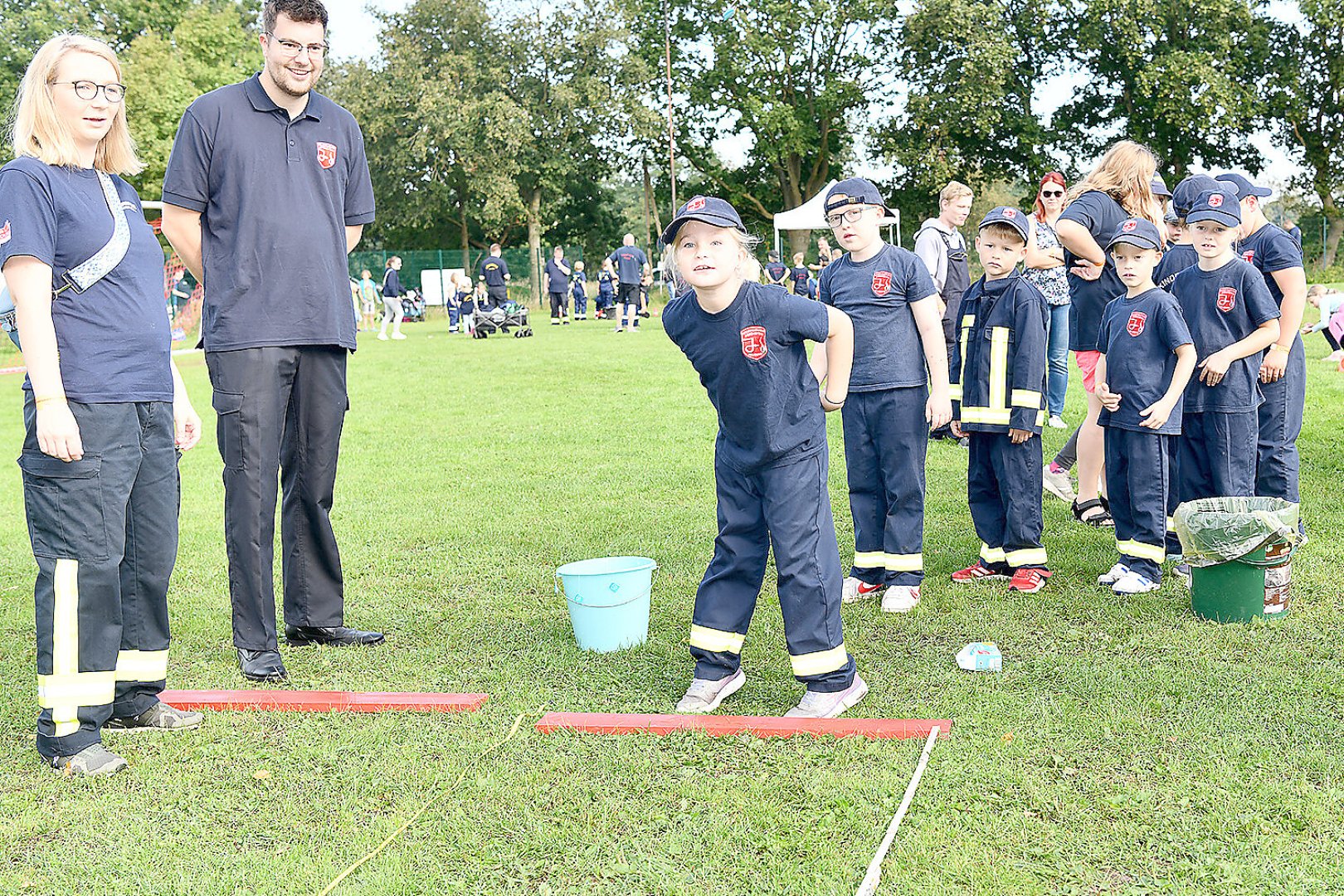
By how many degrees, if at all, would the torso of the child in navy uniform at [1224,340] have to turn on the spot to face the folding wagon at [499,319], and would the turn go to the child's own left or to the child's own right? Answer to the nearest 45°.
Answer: approximately 90° to the child's own right

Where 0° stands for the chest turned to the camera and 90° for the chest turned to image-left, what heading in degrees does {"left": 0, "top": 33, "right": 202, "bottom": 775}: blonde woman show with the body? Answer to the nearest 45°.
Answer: approximately 315°

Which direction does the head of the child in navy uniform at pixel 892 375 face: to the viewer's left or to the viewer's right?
to the viewer's left

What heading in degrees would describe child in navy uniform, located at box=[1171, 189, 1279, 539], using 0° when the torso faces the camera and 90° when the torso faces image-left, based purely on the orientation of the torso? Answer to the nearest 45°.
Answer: approximately 45°

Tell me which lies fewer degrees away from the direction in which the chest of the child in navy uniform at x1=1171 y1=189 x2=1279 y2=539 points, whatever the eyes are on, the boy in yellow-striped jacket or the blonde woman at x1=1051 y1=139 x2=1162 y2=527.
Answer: the boy in yellow-striped jacket

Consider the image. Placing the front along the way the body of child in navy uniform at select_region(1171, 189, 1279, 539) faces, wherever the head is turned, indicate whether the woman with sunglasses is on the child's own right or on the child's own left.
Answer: on the child's own right
